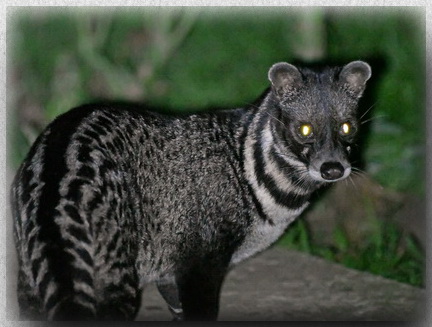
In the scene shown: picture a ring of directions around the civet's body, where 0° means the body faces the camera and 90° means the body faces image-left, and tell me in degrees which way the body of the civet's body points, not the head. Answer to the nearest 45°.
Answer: approximately 225°
